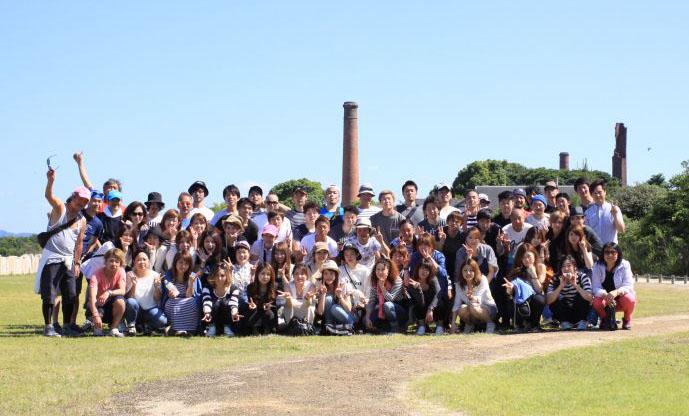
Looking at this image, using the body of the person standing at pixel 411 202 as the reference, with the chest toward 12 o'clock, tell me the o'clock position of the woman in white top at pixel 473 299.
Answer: The woman in white top is roughly at 11 o'clock from the person standing.

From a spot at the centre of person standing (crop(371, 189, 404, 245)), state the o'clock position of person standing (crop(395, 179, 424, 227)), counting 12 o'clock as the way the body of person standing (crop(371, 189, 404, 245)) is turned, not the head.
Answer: person standing (crop(395, 179, 424, 227)) is roughly at 7 o'clock from person standing (crop(371, 189, 404, 245)).

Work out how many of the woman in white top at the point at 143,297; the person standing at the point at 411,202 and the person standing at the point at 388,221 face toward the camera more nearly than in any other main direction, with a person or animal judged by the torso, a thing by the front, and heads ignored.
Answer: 3

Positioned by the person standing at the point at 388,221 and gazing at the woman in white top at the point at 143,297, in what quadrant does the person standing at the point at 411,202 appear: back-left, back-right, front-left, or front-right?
back-right

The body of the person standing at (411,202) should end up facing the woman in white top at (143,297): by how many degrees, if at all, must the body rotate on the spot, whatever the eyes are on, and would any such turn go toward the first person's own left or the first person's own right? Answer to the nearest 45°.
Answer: approximately 45° to the first person's own right
